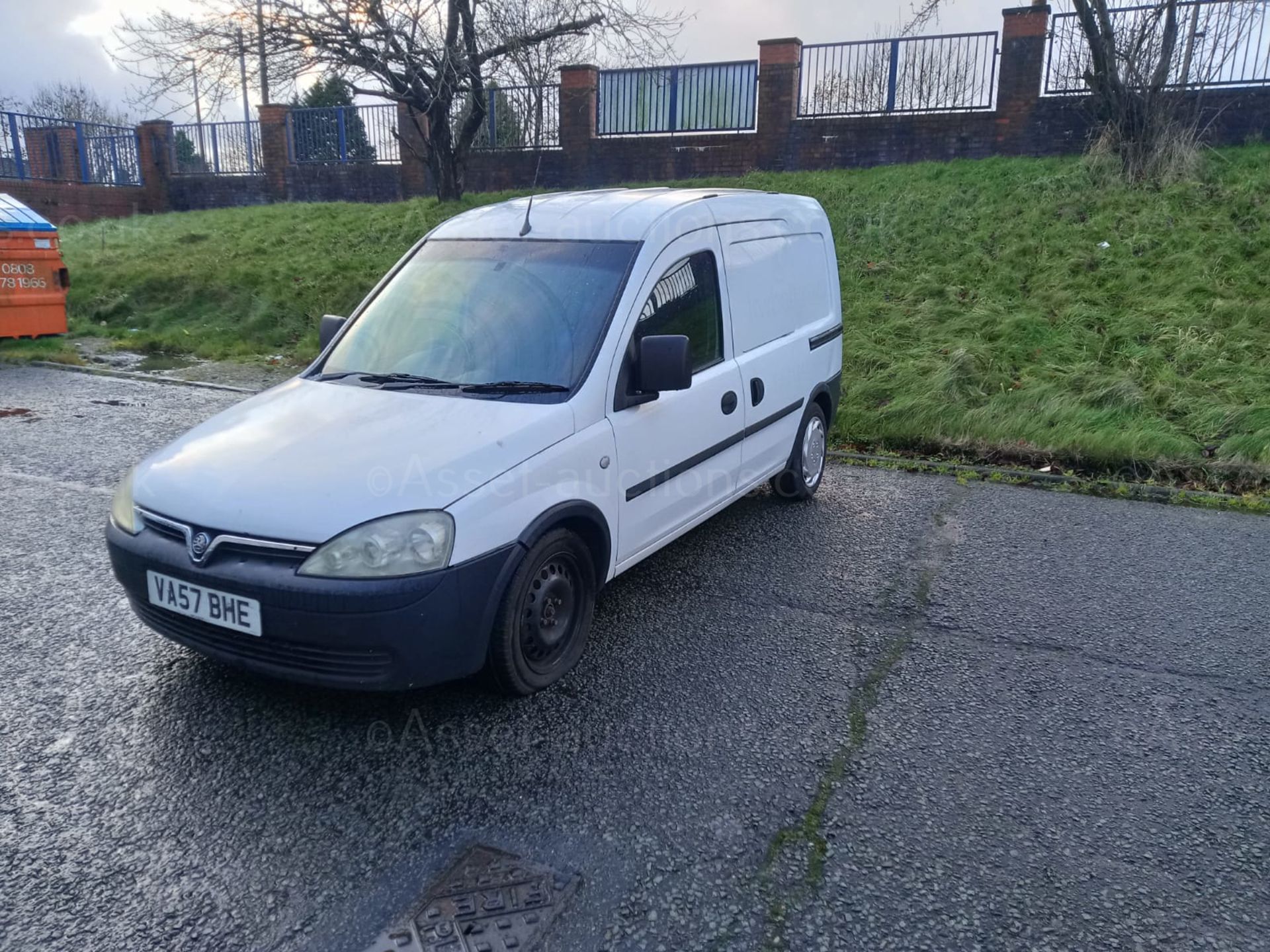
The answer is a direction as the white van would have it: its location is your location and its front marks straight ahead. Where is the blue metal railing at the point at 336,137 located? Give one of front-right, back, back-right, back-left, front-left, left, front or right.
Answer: back-right

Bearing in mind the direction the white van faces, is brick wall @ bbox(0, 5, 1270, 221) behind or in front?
behind

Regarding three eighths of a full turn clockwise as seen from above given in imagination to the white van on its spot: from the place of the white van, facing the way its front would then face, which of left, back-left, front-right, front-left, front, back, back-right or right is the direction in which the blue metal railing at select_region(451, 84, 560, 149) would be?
front

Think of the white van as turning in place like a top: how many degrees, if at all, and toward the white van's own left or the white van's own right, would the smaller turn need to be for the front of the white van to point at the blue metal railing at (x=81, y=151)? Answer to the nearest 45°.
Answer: approximately 135° to the white van's own right

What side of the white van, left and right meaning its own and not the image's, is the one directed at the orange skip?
right

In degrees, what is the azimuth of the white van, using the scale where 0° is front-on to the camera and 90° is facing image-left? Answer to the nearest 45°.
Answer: approximately 45°

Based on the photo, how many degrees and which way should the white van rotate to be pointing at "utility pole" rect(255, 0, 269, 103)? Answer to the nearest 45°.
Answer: approximately 135° to its right

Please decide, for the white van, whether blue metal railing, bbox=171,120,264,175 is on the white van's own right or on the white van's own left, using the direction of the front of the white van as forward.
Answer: on the white van's own right

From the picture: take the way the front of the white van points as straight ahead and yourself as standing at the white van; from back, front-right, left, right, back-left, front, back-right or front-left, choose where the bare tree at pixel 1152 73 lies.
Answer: back
